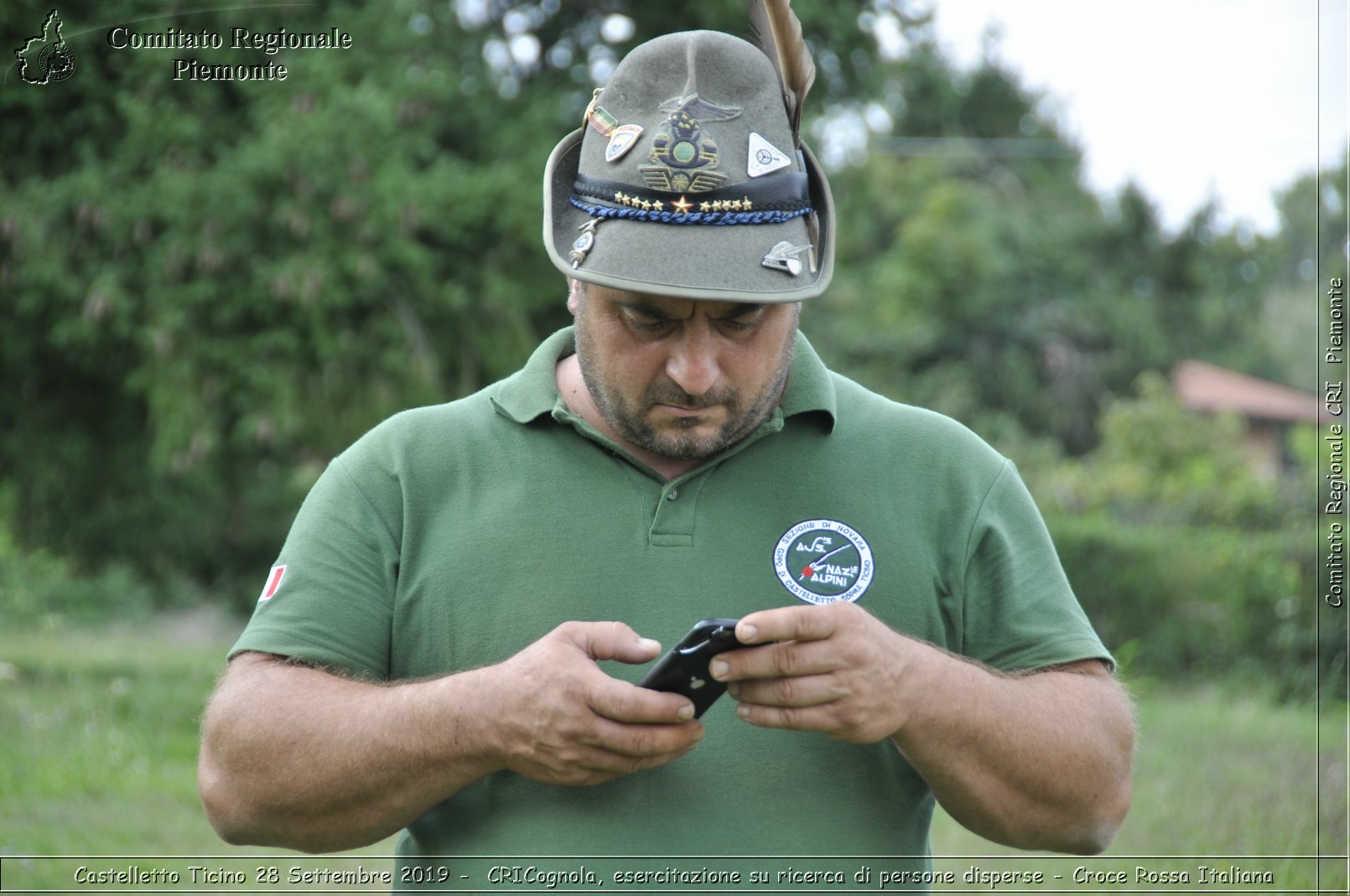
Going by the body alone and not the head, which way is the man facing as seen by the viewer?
toward the camera

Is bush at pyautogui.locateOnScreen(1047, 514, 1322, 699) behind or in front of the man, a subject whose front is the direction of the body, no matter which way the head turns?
behind

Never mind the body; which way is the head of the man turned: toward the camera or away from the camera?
toward the camera
